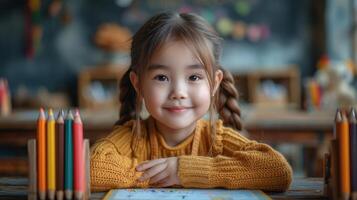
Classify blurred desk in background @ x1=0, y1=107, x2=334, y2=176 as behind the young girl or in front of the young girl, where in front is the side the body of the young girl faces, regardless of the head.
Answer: behind

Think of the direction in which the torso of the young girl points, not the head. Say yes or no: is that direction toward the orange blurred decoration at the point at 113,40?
no

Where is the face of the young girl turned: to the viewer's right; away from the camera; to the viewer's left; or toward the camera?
toward the camera

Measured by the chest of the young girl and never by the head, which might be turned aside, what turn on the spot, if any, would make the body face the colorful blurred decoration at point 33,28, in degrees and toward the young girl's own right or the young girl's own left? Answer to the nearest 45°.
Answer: approximately 180°

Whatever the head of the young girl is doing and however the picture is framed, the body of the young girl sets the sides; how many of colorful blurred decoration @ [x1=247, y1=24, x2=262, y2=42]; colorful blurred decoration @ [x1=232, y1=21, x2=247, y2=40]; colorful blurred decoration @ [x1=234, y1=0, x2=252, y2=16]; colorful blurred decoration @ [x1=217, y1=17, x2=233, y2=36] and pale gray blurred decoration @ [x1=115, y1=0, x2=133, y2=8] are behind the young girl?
5

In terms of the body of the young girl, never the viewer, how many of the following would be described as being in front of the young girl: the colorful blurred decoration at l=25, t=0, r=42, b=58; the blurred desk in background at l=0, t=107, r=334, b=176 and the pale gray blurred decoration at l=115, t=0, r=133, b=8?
0

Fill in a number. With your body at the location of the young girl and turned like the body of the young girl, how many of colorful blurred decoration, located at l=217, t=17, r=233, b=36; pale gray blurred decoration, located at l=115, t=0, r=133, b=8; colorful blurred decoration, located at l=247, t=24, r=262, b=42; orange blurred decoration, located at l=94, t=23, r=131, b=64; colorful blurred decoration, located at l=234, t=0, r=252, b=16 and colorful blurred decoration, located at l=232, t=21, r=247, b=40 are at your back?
6

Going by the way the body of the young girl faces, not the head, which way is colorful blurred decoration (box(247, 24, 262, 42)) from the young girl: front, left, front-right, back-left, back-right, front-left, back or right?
back

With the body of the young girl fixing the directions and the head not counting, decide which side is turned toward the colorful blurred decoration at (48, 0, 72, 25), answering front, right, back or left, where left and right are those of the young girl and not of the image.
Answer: back

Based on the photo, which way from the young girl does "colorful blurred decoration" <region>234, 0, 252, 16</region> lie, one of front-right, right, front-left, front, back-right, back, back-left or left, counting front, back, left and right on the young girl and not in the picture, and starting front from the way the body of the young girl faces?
back
